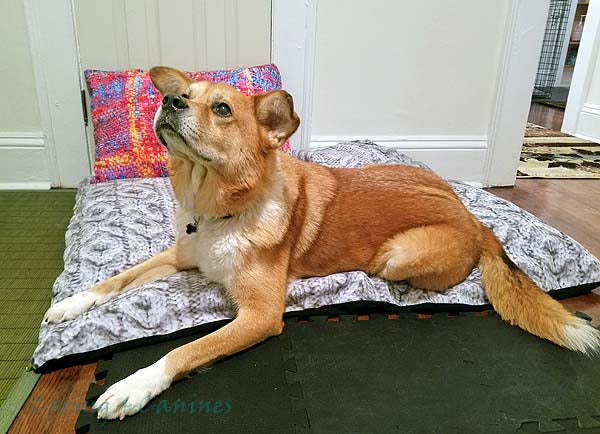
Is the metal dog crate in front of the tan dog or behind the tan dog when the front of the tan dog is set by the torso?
behind

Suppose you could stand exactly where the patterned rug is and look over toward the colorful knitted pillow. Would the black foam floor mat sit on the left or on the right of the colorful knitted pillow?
left

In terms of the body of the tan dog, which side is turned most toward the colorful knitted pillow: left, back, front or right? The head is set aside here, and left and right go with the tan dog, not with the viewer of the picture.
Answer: right

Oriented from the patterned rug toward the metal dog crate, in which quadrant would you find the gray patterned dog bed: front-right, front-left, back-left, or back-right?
back-left

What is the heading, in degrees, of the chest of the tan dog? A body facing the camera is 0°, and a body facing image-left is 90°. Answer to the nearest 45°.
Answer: approximately 45°

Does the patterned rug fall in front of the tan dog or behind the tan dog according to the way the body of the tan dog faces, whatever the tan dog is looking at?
behind
